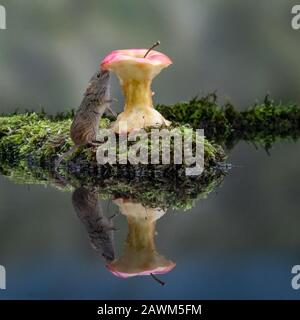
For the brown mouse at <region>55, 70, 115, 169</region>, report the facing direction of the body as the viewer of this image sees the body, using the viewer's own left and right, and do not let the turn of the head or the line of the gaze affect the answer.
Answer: facing to the right of the viewer

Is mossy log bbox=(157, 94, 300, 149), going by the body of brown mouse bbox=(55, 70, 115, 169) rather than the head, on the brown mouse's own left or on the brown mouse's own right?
on the brown mouse's own left
